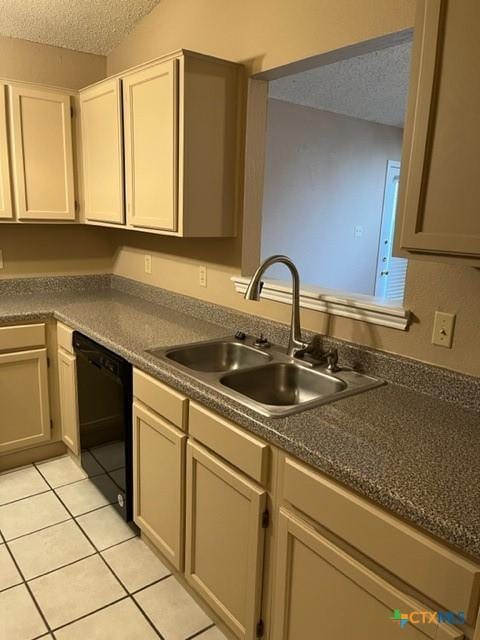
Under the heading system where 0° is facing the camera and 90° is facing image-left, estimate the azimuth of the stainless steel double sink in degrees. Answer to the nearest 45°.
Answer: approximately 45°

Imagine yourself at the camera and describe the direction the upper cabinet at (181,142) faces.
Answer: facing the viewer and to the left of the viewer

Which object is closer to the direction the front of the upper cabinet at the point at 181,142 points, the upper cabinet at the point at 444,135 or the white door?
the upper cabinet

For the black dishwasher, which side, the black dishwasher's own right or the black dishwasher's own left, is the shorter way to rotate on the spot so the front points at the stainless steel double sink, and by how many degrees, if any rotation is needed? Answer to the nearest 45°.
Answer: approximately 90° to the black dishwasher's own left

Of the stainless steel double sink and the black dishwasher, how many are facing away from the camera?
0

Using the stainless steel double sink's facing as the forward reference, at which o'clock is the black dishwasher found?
The black dishwasher is roughly at 2 o'clock from the stainless steel double sink.

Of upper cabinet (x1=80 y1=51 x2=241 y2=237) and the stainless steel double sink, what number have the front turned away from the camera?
0

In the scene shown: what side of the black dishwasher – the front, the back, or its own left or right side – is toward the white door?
back

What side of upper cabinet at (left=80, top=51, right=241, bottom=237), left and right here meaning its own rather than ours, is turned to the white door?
back

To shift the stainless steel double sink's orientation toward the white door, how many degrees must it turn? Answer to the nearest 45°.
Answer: approximately 135° to its right
